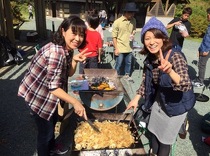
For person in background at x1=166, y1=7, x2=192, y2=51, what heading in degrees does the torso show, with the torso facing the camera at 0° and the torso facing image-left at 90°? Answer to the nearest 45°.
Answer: approximately 0°

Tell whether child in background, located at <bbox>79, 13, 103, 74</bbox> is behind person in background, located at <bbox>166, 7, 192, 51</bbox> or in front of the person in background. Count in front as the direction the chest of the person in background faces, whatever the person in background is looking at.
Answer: in front

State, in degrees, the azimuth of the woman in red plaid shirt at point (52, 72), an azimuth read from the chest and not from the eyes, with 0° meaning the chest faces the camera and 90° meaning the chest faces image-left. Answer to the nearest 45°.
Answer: approximately 270°

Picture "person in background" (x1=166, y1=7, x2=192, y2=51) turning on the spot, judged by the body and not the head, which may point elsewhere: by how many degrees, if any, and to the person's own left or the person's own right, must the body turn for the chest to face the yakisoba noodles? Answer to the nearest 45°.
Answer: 0° — they already face it

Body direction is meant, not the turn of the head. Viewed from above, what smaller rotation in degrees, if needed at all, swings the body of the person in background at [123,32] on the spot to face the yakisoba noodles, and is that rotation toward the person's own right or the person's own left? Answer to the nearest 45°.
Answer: approximately 45° to the person's own right

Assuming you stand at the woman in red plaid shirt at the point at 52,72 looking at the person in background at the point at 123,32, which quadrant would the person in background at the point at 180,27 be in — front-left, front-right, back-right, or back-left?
front-right

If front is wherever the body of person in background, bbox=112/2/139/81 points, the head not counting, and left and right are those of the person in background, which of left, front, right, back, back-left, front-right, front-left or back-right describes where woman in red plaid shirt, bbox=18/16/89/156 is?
front-right

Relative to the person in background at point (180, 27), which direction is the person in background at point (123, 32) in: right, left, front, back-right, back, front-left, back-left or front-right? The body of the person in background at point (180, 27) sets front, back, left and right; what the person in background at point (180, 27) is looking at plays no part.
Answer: front-right
